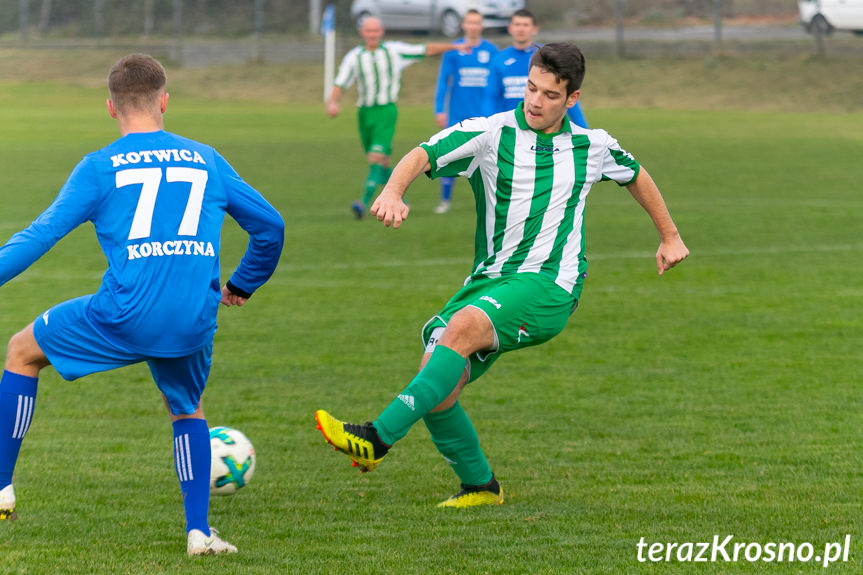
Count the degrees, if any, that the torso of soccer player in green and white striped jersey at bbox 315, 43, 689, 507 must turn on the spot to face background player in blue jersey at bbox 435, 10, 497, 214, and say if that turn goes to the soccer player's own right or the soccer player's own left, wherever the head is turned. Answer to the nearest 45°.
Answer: approximately 135° to the soccer player's own right

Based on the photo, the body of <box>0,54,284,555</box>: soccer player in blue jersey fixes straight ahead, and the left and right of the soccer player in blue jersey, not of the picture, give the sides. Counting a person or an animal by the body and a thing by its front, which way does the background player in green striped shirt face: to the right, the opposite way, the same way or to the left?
the opposite way

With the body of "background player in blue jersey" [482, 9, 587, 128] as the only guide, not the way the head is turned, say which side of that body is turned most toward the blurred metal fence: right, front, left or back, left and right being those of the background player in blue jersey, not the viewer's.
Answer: back

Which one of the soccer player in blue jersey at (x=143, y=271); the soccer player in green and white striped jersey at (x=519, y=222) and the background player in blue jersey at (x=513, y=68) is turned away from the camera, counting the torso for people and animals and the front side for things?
the soccer player in blue jersey

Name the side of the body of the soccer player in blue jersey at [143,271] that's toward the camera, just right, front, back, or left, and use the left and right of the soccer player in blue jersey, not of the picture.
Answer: back

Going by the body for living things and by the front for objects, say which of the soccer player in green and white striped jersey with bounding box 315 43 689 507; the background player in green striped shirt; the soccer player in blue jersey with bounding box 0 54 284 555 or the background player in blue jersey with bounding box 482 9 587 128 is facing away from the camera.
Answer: the soccer player in blue jersey

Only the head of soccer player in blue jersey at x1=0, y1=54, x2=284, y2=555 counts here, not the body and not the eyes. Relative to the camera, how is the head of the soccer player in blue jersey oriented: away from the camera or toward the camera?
away from the camera

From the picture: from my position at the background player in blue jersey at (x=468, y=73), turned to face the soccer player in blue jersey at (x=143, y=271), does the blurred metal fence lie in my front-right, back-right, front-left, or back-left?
back-right

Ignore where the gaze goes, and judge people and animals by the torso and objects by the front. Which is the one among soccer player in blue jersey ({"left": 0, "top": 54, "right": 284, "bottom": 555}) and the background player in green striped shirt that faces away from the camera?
the soccer player in blue jersey

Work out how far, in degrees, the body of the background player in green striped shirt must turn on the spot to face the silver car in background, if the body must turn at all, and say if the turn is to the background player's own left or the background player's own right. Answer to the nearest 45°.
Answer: approximately 180°

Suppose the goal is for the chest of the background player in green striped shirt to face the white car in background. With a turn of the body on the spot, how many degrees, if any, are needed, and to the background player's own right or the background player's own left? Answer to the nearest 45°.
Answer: approximately 135° to the background player's own left

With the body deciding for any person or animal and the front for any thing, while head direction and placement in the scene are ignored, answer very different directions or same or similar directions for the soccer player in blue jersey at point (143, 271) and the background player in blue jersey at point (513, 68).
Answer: very different directions

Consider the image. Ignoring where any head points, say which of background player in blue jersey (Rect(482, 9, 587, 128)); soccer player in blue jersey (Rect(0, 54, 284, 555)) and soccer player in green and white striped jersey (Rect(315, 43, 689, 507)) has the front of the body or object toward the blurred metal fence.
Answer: the soccer player in blue jersey

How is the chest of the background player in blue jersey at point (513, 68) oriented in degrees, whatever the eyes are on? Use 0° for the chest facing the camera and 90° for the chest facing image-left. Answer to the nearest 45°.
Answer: approximately 0°

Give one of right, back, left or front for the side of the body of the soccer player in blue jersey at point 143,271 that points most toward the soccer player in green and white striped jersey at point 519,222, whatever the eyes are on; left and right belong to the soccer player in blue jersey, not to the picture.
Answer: right
